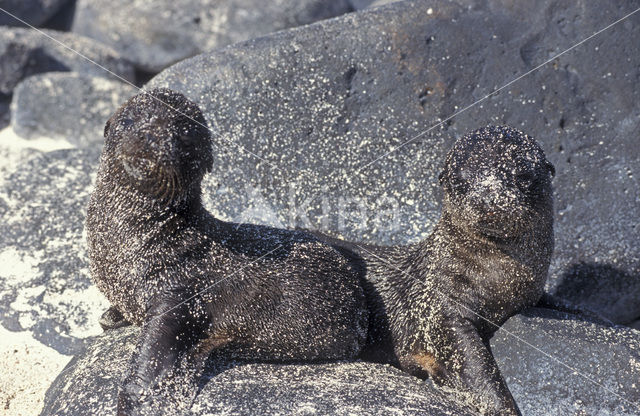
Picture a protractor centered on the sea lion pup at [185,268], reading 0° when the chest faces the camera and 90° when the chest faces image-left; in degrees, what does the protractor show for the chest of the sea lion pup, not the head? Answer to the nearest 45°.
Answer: approximately 45°

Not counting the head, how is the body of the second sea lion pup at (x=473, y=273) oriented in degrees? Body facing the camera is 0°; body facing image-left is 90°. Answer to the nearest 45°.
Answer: approximately 315°

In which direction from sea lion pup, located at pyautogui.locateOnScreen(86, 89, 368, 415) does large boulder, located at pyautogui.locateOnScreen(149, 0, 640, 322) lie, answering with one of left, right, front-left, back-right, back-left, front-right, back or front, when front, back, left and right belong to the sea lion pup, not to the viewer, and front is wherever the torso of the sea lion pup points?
back

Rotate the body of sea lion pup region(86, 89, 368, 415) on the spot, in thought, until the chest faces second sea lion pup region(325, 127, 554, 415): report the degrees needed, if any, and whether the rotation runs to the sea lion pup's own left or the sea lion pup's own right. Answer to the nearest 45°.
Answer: approximately 135° to the sea lion pup's own left

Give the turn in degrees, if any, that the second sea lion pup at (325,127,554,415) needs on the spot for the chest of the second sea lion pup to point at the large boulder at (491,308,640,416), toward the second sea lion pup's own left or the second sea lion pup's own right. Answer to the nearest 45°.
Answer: approximately 45° to the second sea lion pup's own left

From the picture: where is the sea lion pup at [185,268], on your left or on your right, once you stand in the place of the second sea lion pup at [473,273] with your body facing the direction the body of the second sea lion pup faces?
on your right

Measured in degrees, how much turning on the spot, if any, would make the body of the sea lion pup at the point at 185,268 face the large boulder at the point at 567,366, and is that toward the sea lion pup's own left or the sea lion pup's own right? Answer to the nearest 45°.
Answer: approximately 135° to the sea lion pup's own left

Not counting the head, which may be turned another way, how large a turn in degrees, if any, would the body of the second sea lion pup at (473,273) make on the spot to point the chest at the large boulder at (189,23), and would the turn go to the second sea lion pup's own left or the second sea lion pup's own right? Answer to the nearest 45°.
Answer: approximately 180°

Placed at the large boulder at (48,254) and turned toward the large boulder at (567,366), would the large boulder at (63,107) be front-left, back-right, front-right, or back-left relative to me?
back-left
